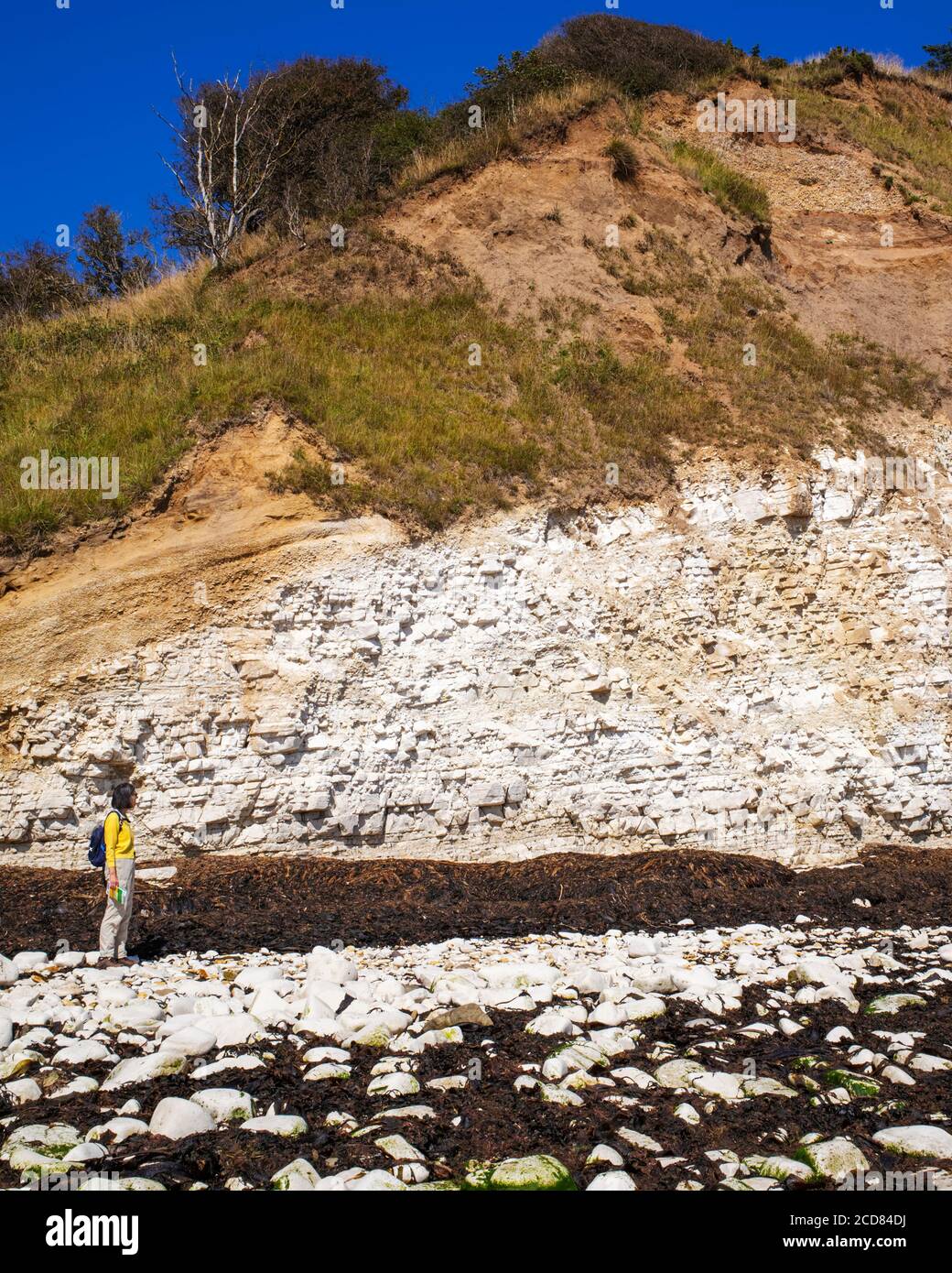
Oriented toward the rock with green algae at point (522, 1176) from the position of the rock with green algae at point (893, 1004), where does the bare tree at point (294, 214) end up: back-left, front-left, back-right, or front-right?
back-right

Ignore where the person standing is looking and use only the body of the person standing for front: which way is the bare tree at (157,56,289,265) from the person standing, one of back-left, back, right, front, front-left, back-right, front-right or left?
left

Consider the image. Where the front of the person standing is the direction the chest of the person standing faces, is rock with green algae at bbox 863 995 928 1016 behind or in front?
in front

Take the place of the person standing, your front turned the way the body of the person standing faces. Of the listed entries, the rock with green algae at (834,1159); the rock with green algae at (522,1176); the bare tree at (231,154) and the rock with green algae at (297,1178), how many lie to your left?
1

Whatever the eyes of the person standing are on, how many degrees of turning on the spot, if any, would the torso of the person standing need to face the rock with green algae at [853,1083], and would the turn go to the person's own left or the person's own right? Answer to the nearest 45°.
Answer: approximately 45° to the person's own right

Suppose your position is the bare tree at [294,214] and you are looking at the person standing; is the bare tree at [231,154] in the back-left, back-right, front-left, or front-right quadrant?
back-right

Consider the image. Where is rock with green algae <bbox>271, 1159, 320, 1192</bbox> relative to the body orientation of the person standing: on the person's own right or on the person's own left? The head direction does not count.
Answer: on the person's own right

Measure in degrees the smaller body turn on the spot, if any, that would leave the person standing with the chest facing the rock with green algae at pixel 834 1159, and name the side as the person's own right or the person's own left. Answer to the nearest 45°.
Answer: approximately 45° to the person's own right

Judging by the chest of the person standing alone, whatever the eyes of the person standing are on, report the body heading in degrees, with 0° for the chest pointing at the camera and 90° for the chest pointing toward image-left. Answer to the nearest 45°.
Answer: approximately 270°

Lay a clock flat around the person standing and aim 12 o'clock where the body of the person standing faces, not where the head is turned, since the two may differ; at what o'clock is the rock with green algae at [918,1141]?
The rock with green algae is roughly at 2 o'clock from the person standing.

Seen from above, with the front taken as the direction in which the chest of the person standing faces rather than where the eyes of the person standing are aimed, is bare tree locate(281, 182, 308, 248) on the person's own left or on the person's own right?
on the person's own left

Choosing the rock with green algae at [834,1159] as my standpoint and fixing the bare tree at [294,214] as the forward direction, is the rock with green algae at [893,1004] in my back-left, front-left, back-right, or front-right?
front-right
